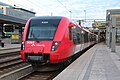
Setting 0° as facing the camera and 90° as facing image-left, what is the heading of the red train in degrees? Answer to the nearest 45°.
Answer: approximately 45°
